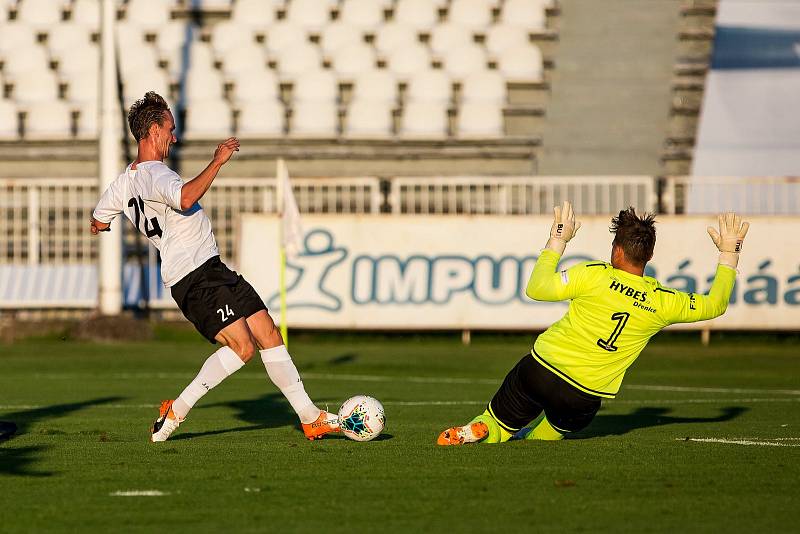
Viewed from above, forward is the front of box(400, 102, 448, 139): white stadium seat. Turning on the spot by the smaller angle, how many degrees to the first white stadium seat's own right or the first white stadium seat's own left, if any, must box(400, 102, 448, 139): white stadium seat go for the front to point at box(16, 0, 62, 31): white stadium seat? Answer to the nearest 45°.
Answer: approximately 135° to the first white stadium seat's own right

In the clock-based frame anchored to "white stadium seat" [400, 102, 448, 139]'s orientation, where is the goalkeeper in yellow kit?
The goalkeeper in yellow kit is roughly at 12 o'clock from the white stadium seat.

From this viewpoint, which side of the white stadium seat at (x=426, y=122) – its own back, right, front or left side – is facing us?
front

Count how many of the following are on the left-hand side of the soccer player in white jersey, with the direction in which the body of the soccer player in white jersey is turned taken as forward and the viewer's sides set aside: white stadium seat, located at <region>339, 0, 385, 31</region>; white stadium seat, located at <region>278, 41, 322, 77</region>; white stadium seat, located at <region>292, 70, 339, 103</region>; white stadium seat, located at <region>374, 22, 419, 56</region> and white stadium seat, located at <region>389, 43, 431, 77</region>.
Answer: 5

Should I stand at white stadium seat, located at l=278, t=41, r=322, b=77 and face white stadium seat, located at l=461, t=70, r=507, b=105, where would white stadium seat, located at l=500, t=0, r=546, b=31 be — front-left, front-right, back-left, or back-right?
front-left

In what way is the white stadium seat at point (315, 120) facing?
toward the camera

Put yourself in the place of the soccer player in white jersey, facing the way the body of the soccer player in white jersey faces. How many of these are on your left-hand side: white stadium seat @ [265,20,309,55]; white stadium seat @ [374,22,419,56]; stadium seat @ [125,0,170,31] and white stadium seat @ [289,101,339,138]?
4

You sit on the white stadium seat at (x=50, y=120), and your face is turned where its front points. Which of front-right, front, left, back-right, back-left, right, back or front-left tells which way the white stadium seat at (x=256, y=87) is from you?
left

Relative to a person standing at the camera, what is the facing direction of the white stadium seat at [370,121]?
facing the viewer

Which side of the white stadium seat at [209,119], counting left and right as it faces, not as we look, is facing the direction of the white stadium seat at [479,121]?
left

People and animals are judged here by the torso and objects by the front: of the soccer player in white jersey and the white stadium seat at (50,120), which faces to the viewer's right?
the soccer player in white jersey

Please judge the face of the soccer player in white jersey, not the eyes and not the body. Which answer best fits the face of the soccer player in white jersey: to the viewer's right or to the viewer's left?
to the viewer's right

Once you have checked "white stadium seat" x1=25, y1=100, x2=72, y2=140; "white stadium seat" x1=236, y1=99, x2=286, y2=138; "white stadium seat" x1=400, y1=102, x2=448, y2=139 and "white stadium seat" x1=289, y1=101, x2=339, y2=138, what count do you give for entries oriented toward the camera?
4

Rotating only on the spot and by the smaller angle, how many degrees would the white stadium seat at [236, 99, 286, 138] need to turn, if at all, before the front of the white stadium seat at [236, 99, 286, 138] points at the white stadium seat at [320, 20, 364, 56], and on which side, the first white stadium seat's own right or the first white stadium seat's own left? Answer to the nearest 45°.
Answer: approximately 135° to the first white stadium seat's own left

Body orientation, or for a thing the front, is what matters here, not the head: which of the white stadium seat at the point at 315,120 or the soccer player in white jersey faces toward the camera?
the white stadium seat

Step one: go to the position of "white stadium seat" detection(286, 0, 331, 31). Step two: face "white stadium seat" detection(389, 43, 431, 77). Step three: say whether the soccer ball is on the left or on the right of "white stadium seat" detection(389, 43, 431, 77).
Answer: right

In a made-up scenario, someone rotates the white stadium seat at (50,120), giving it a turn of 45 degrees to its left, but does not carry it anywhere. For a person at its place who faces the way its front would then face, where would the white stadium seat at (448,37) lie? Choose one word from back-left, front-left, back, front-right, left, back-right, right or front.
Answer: front-left
